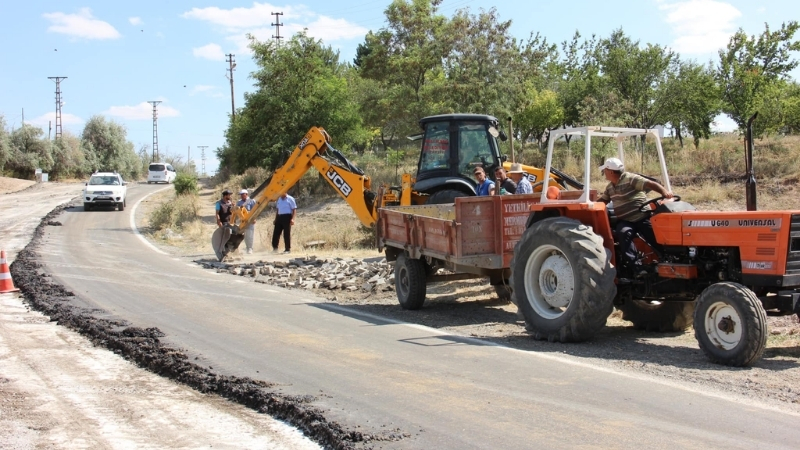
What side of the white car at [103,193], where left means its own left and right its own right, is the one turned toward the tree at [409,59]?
left

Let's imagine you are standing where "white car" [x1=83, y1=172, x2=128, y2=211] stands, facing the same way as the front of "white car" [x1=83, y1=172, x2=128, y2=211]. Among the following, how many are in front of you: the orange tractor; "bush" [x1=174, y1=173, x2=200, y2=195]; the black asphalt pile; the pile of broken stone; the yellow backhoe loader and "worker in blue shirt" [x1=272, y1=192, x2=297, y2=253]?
5

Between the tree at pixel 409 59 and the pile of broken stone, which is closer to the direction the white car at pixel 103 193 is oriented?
the pile of broken stone

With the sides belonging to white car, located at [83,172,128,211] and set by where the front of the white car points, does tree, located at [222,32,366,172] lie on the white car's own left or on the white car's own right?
on the white car's own left

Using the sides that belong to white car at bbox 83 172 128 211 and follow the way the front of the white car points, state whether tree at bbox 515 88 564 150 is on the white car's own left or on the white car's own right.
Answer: on the white car's own left

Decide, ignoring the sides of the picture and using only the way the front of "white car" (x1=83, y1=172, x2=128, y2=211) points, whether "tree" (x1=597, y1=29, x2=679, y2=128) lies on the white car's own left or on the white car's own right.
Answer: on the white car's own left

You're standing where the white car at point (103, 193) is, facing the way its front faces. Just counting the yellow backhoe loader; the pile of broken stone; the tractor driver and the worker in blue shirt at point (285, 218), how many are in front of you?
4

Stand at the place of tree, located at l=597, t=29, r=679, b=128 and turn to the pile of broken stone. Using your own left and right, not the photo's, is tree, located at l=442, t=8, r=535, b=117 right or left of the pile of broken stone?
right

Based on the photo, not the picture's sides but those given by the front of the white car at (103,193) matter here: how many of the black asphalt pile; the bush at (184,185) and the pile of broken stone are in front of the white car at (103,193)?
2

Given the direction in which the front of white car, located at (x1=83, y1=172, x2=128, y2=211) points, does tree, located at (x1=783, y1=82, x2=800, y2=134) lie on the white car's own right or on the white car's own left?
on the white car's own left

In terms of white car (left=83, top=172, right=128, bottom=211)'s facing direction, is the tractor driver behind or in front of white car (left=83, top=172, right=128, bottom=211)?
in front

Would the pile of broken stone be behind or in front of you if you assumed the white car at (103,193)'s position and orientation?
in front

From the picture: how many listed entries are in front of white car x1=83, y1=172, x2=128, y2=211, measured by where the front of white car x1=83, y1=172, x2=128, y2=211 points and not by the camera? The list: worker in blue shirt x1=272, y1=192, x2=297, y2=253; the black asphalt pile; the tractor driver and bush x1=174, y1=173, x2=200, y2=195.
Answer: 3

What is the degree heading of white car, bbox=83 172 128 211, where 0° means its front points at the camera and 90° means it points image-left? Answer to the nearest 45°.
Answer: approximately 0°

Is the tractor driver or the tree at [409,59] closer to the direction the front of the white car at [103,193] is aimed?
the tractor driver
